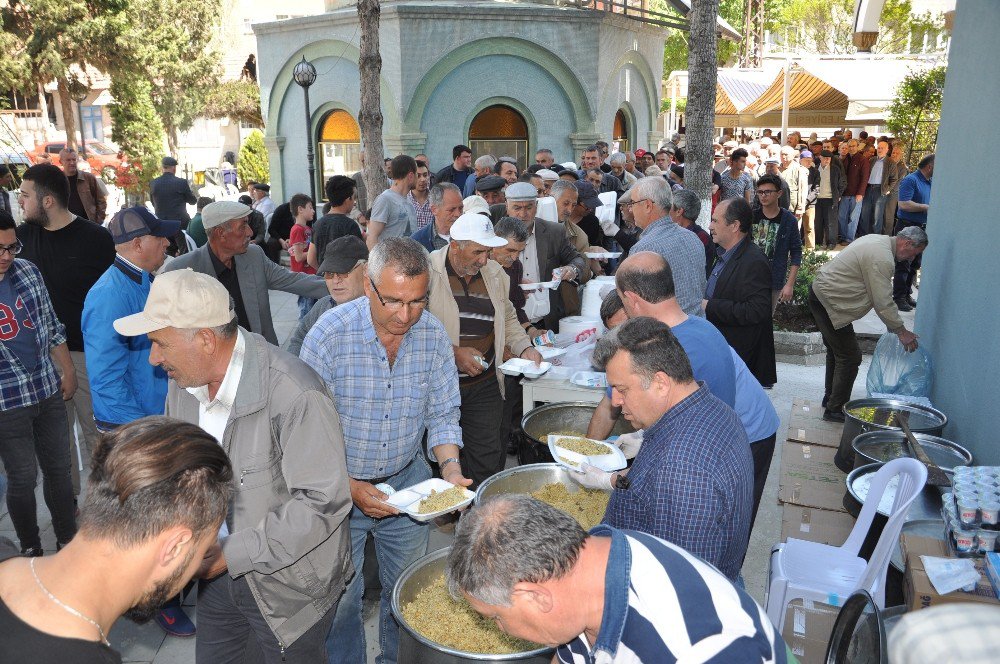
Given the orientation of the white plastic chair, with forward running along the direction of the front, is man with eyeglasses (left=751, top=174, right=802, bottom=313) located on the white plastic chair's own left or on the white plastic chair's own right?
on the white plastic chair's own right

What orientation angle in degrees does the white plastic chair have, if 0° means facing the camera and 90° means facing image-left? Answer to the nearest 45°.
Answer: approximately 90°

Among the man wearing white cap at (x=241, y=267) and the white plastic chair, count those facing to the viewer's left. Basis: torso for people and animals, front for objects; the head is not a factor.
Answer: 1

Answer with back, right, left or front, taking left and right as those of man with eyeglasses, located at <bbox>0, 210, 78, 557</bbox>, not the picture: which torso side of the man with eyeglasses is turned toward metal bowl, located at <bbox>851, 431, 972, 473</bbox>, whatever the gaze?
left
